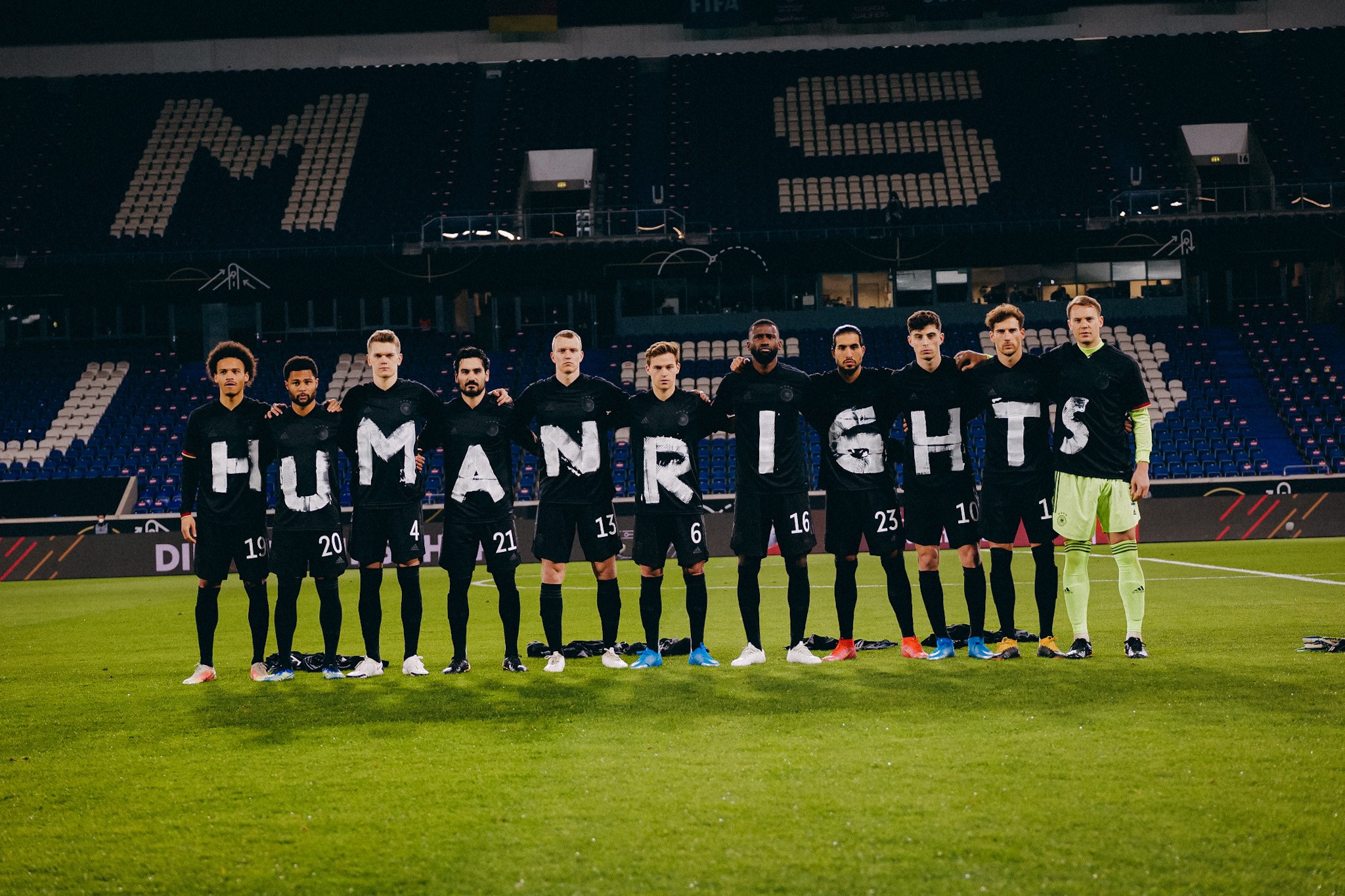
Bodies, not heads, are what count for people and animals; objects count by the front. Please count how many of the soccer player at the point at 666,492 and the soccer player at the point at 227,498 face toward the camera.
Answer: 2

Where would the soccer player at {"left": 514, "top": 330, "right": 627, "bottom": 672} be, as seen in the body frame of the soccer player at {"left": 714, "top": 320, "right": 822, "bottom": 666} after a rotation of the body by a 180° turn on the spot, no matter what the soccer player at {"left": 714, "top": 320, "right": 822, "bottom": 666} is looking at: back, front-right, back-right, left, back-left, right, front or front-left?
left

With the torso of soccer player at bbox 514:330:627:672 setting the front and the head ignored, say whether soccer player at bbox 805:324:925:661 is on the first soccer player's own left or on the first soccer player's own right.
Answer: on the first soccer player's own left

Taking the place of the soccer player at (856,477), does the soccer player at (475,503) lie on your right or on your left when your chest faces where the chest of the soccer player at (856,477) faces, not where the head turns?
on your right

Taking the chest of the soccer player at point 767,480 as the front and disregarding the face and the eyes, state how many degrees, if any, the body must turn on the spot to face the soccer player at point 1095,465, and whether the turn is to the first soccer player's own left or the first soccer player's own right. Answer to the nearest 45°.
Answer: approximately 90° to the first soccer player's own left

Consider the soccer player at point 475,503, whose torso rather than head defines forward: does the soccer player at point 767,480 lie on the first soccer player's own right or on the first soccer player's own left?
on the first soccer player's own left

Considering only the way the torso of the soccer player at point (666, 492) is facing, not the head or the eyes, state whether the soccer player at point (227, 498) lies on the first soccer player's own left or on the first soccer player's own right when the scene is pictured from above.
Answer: on the first soccer player's own right
